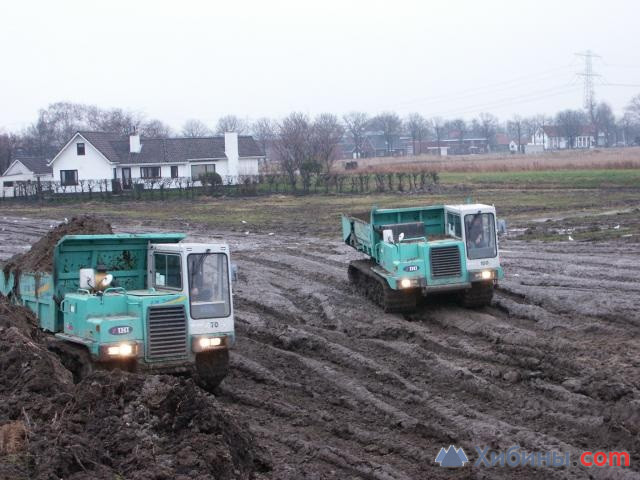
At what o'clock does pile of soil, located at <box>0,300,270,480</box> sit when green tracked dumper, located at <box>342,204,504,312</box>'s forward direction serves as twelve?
The pile of soil is roughly at 2 o'clock from the green tracked dumper.

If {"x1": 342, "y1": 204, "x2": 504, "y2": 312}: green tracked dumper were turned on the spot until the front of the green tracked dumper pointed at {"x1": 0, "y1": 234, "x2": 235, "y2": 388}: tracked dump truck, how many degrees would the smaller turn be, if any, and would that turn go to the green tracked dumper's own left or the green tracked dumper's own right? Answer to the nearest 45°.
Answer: approximately 90° to the green tracked dumper's own right

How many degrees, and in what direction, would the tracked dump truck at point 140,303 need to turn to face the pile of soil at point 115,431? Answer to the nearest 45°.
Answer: approximately 45° to its right

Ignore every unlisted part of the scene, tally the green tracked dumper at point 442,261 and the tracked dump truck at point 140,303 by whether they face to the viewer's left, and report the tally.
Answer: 0

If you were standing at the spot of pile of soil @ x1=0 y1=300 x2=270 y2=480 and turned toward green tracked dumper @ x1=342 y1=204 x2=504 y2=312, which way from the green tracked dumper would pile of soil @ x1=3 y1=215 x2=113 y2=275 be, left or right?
left

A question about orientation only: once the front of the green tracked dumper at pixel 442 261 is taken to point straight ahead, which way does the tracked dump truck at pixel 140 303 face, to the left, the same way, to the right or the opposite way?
the same way

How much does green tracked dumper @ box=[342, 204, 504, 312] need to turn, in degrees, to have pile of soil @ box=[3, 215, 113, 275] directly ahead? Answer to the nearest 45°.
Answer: approximately 90° to its right

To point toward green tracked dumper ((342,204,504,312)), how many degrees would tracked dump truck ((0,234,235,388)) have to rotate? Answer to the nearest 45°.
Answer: approximately 90° to its left

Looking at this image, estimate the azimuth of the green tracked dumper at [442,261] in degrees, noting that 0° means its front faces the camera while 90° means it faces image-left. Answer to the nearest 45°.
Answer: approximately 315°

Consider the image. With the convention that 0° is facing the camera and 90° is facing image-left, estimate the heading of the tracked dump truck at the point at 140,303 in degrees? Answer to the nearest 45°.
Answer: approximately 315°

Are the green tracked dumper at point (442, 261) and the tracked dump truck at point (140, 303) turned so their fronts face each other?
no

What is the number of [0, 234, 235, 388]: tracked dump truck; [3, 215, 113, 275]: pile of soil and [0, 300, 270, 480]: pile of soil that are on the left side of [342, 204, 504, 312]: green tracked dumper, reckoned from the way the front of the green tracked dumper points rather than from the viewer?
0
